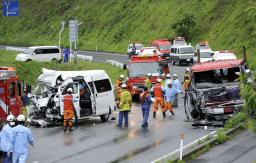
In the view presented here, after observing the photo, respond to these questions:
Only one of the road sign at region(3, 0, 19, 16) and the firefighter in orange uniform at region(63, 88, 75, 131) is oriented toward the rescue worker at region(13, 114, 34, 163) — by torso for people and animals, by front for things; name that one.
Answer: the road sign

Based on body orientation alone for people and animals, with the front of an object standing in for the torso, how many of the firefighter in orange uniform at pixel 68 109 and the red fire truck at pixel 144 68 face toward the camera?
1

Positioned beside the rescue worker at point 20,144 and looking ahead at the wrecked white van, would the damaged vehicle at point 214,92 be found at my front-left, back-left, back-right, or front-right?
front-right

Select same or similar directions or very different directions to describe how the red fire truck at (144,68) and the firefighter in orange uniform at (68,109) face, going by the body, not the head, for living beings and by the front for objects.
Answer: very different directions

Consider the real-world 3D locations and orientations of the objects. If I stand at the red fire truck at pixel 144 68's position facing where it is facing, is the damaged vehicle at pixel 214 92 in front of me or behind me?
in front

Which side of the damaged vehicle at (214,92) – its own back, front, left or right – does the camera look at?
front

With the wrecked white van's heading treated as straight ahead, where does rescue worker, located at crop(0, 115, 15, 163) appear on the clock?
The rescue worker is roughly at 11 o'clock from the wrecked white van.

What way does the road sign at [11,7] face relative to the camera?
toward the camera

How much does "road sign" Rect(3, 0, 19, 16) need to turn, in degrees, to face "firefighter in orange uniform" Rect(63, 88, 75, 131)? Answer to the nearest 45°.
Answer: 0° — it already faces them

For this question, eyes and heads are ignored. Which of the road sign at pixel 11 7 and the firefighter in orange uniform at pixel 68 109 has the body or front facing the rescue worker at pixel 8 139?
the road sign

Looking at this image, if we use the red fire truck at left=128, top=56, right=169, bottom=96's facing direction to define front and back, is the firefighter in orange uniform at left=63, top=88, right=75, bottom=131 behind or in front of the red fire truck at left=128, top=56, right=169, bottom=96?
in front

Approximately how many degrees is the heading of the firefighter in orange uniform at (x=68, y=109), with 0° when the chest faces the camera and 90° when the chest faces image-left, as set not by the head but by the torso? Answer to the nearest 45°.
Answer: approximately 180°

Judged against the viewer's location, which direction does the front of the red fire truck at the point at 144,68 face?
facing the viewer

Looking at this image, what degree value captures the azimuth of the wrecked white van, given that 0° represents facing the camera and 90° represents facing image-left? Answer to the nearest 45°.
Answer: approximately 45°
